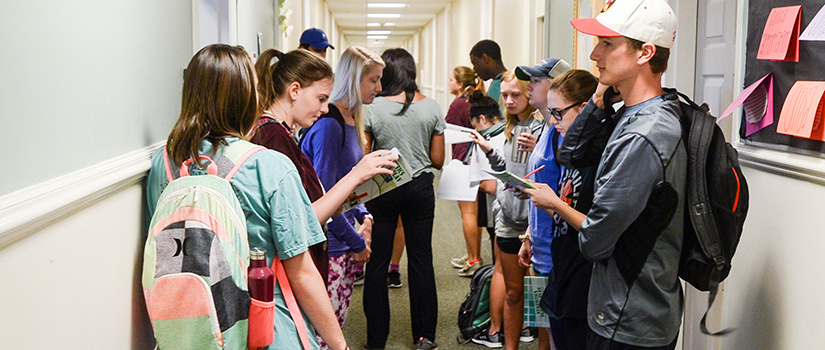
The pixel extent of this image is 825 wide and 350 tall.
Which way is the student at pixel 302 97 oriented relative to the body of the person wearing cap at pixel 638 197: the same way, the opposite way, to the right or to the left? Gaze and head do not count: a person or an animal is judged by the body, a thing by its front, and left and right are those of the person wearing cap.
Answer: the opposite way

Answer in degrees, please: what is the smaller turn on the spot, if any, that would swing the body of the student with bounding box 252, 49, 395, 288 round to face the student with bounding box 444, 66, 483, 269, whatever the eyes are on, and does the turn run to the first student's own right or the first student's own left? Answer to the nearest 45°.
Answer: approximately 90° to the first student's own left

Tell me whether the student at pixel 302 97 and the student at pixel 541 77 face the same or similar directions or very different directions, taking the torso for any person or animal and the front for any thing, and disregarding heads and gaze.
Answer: very different directions

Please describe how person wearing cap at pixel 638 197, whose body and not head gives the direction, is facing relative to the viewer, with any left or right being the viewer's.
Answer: facing to the left of the viewer

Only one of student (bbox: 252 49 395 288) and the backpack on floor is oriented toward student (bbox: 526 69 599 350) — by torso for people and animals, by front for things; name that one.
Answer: student (bbox: 252 49 395 288)

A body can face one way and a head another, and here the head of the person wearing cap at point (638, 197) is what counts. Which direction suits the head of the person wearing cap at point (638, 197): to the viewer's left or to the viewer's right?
to the viewer's left

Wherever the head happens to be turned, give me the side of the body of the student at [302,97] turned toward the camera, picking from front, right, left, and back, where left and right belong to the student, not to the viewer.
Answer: right

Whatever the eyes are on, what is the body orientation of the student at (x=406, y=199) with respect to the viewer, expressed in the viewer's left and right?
facing away from the viewer

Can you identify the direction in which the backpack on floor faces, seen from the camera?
facing to the left of the viewer
